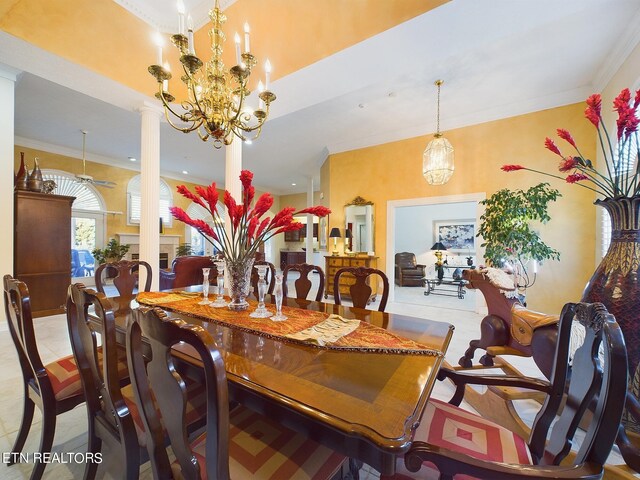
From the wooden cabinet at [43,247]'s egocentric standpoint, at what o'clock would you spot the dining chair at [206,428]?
The dining chair is roughly at 3 o'clock from the wooden cabinet.

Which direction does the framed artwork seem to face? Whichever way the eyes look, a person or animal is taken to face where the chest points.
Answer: toward the camera

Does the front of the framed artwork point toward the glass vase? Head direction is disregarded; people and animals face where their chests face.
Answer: yes

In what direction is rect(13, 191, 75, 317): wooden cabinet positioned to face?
to the viewer's right

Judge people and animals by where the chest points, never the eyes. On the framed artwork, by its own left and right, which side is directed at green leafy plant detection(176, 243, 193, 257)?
right

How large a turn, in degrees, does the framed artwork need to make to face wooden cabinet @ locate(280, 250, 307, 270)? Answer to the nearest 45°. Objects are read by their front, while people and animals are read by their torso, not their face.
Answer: approximately 90° to its right

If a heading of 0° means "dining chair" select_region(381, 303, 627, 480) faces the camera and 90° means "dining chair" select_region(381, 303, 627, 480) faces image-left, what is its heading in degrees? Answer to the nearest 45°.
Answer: approximately 90°

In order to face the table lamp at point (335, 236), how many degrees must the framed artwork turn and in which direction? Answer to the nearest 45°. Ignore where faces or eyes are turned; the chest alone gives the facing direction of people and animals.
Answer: approximately 45° to its right

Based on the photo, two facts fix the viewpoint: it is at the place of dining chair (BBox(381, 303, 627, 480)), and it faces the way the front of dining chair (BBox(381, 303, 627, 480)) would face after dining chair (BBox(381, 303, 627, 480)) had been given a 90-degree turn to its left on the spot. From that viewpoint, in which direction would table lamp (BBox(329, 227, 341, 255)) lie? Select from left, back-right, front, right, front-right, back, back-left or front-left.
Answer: back-right

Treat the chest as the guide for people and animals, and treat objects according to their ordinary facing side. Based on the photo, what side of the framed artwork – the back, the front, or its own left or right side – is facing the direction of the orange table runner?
front

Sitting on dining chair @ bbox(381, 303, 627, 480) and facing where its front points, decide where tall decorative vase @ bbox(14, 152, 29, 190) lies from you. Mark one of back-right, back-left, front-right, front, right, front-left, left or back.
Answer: front

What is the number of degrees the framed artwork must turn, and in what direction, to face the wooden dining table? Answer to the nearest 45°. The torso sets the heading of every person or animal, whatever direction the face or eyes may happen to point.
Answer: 0° — it already faces it

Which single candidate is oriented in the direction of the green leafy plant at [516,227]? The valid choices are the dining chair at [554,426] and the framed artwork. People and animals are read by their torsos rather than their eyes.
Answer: the framed artwork
